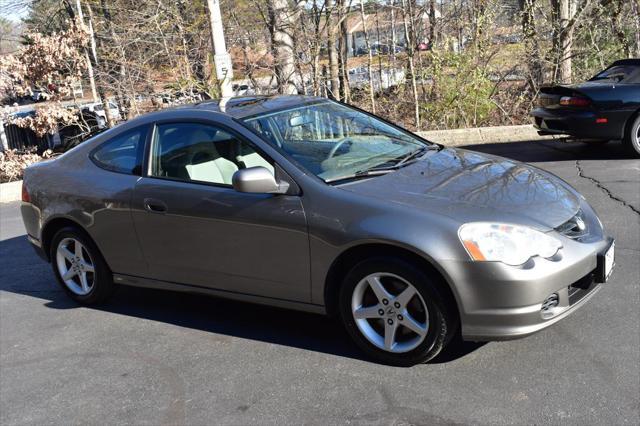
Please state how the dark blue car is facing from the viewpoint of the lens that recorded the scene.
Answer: facing away from the viewer and to the right of the viewer

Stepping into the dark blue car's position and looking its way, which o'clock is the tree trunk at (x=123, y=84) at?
The tree trunk is roughly at 8 o'clock from the dark blue car.

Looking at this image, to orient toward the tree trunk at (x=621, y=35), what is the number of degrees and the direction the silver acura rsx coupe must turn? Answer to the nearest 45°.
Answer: approximately 90° to its left

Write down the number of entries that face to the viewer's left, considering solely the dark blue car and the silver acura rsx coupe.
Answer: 0

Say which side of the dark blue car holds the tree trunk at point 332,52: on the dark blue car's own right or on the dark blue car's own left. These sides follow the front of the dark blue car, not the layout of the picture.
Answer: on the dark blue car's own left

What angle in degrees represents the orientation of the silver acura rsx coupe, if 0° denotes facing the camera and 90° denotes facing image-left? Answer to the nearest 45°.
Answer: approximately 315°

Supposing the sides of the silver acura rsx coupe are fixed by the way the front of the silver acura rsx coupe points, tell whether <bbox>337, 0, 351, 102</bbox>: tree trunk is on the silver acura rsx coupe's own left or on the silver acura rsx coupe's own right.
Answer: on the silver acura rsx coupe's own left

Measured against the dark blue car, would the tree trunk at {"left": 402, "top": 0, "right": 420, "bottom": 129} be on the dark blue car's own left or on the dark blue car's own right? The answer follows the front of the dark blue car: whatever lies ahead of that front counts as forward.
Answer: on the dark blue car's own left

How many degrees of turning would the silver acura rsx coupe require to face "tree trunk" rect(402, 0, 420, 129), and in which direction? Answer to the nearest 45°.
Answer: approximately 135° to its left

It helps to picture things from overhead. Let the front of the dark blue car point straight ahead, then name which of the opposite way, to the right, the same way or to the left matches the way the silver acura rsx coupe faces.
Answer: to the right

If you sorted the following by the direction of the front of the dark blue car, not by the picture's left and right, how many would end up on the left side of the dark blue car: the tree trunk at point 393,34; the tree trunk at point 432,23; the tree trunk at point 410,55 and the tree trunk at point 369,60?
4

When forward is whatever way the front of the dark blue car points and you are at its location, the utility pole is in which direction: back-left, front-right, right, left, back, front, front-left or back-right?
back-left

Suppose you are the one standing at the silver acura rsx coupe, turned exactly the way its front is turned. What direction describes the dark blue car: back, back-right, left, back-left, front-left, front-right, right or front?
left
